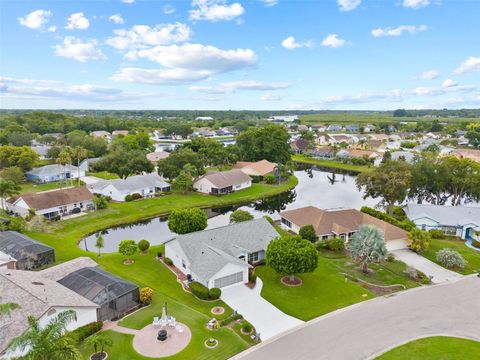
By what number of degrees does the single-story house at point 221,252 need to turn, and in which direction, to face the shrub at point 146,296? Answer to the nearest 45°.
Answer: approximately 90° to its right

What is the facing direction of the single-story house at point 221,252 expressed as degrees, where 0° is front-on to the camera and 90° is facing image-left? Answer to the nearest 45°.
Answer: approximately 315°

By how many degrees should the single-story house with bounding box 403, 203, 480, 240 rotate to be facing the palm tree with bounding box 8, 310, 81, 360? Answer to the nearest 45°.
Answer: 0° — it already faces it

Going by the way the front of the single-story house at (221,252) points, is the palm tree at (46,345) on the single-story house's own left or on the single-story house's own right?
on the single-story house's own right

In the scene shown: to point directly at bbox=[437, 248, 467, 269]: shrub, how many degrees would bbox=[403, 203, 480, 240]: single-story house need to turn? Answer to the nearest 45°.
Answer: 0° — it already faces it

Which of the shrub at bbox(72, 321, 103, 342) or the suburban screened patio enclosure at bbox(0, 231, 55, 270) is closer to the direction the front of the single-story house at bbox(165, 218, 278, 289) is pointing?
the shrub

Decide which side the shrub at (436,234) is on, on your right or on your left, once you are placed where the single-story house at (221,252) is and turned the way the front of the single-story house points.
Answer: on your left

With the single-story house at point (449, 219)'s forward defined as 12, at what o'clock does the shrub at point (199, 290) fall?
The shrub is roughly at 1 o'clock from the single-story house.

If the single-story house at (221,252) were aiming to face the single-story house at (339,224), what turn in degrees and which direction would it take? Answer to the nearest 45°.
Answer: approximately 90° to its left

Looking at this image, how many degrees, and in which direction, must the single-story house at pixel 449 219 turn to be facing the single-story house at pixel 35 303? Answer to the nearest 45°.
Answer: approximately 45° to its right
